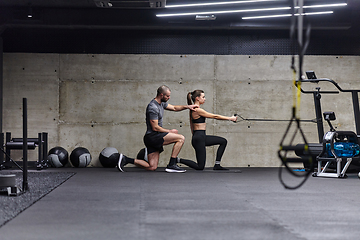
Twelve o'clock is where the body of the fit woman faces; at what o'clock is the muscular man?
The muscular man is roughly at 5 o'clock from the fit woman.

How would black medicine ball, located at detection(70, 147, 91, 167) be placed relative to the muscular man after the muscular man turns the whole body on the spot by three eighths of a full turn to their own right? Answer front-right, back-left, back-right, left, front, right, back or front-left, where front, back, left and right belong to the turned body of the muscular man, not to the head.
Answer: right

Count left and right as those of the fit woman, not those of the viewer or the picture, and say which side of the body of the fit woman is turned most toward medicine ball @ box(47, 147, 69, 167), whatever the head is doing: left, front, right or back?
back

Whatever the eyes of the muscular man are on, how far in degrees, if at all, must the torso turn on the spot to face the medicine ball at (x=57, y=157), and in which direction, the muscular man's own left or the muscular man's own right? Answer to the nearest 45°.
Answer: approximately 135° to the muscular man's own left

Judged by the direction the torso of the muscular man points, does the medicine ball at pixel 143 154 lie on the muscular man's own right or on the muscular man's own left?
on the muscular man's own left

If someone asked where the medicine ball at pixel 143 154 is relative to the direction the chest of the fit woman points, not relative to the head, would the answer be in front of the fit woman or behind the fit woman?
behind

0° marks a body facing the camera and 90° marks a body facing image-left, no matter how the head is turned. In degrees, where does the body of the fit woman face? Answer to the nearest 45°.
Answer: approximately 270°

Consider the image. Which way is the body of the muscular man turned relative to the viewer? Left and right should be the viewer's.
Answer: facing to the right of the viewer

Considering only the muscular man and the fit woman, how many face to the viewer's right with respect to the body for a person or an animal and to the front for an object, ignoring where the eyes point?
2

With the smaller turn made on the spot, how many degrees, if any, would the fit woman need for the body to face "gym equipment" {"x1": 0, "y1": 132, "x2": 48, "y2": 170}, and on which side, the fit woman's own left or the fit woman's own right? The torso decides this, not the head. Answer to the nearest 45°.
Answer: approximately 180°
